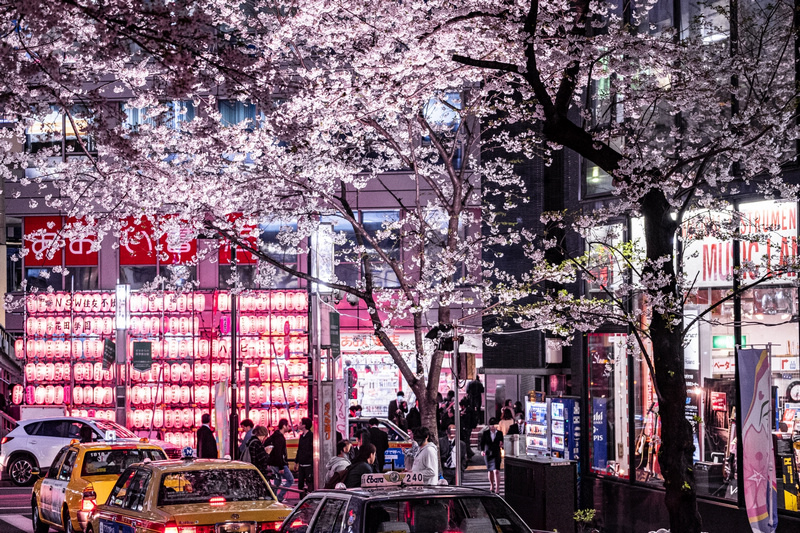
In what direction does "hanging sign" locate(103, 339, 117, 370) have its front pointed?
toward the camera

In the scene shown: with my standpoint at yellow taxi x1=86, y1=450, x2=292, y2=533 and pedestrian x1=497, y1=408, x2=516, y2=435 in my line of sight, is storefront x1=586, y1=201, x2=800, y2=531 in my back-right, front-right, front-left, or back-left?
front-right

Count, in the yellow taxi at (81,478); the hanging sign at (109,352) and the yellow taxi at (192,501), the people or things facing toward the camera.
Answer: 1

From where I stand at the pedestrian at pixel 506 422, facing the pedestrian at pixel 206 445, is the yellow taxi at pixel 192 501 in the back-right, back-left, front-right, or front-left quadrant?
front-left

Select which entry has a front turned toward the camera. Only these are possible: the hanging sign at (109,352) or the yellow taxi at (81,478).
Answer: the hanging sign

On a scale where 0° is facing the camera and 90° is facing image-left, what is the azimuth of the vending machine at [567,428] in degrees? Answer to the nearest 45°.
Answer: approximately 45°

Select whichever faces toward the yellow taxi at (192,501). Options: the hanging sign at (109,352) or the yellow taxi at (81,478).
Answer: the hanging sign

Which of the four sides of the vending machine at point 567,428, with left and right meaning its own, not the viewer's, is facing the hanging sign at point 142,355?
right

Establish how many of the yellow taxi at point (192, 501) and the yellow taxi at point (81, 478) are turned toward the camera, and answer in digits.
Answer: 0

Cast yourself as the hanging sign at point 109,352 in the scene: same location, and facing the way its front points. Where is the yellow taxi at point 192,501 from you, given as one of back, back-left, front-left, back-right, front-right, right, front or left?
front

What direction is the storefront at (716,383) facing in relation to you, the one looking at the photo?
facing the viewer and to the left of the viewer

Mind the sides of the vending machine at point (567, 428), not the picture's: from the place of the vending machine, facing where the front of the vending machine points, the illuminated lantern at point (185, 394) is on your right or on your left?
on your right

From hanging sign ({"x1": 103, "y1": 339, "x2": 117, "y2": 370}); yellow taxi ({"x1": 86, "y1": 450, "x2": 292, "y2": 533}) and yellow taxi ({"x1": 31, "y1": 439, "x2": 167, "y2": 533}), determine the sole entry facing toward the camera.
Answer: the hanging sign

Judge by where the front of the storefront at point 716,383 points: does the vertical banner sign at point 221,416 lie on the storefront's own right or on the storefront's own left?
on the storefront's own right

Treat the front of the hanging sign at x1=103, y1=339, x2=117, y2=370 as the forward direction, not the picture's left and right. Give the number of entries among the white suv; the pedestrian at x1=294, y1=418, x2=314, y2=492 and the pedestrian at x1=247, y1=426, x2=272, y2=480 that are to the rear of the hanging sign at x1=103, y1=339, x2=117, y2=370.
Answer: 0
